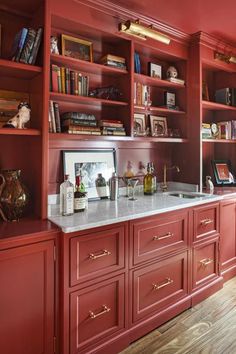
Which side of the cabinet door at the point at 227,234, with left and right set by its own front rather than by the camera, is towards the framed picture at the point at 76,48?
right

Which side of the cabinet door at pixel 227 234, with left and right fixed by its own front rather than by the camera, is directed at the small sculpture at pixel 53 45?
right

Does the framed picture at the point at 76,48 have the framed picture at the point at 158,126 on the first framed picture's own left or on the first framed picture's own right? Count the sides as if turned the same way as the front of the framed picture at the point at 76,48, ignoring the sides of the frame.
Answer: on the first framed picture's own left

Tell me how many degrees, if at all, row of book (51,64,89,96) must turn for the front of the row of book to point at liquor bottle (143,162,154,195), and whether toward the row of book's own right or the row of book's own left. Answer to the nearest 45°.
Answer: approximately 90° to the row of book's own left
